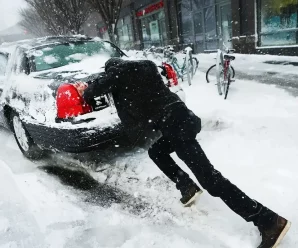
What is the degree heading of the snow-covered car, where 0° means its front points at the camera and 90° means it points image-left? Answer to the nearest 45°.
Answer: approximately 135°

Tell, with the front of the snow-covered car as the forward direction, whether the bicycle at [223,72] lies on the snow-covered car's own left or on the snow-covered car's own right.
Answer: on the snow-covered car's own right

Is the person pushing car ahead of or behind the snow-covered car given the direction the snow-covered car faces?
behind

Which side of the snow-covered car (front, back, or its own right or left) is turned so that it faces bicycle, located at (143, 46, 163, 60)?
right

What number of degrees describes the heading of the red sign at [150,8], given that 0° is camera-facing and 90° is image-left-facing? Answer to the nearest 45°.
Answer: approximately 45°

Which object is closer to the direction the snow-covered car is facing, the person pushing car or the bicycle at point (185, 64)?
the bicycle

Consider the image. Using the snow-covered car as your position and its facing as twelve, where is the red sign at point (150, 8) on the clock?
The red sign is roughly at 2 o'clock from the snow-covered car.

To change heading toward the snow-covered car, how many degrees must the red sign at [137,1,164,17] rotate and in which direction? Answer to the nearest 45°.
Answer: approximately 45° to its left
